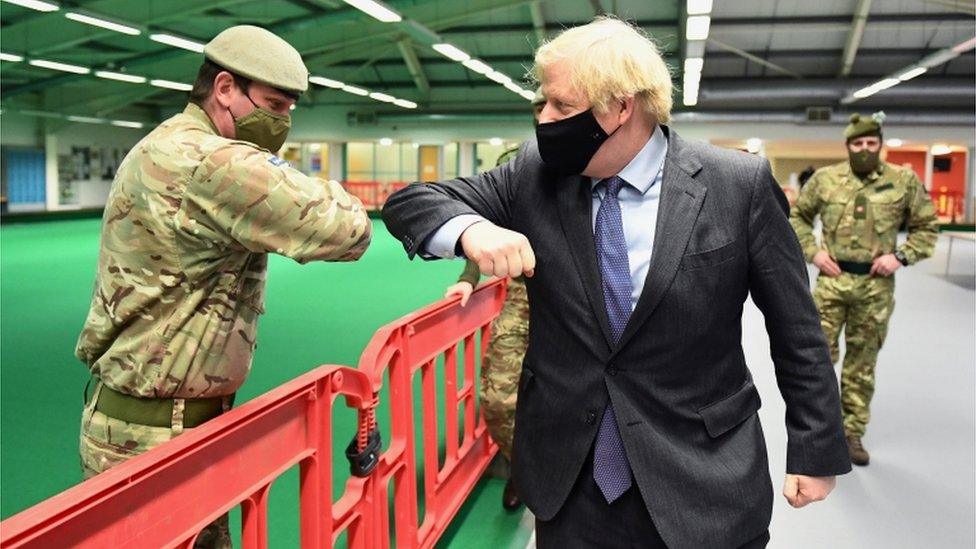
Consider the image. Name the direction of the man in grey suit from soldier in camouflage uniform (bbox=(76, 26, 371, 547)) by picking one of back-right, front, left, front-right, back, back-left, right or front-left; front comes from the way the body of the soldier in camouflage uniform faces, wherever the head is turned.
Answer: front-right

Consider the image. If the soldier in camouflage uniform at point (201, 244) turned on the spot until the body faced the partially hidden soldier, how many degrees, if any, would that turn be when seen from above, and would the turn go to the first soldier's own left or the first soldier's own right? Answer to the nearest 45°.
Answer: approximately 45° to the first soldier's own left

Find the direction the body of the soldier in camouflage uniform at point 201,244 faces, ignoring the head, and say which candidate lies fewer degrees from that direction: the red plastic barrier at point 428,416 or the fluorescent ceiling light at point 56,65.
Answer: the red plastic barrier

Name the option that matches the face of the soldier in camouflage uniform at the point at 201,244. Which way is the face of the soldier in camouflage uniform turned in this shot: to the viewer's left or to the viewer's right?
to the viewer's right

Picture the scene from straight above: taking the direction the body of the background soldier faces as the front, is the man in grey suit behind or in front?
in front

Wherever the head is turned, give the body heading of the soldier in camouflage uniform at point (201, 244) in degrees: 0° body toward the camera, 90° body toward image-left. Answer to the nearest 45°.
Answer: approximately 270°

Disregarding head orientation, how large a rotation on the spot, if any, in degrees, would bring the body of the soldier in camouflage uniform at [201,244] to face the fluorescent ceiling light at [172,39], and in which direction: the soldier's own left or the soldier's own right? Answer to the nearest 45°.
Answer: approximately 90° to the soldier's own left

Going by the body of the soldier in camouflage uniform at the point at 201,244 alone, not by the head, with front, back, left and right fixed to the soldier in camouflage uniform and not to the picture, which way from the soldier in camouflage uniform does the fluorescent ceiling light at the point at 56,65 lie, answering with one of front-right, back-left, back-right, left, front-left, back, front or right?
left

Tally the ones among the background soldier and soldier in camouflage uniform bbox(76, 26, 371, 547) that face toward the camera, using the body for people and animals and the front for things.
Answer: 1

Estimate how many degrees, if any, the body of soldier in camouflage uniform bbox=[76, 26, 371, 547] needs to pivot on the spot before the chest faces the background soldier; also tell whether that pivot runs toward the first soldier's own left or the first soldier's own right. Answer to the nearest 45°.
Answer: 0° — they already face them

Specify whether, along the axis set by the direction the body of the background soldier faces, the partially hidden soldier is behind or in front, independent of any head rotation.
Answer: in front

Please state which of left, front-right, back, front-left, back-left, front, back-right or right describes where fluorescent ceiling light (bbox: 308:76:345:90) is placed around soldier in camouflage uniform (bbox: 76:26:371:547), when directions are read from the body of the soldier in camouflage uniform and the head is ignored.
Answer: left
